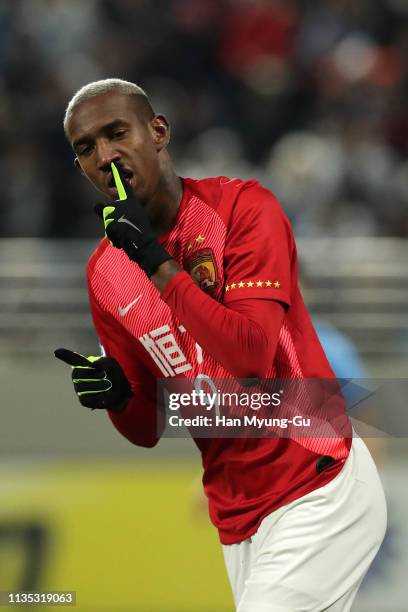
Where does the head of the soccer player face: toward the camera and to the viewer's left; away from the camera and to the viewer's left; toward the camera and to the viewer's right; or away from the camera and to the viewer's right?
toward the camera and to the viewer's left

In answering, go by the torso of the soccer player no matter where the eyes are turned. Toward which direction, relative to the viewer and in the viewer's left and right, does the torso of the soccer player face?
facing the viewer and to the left of the viewer
